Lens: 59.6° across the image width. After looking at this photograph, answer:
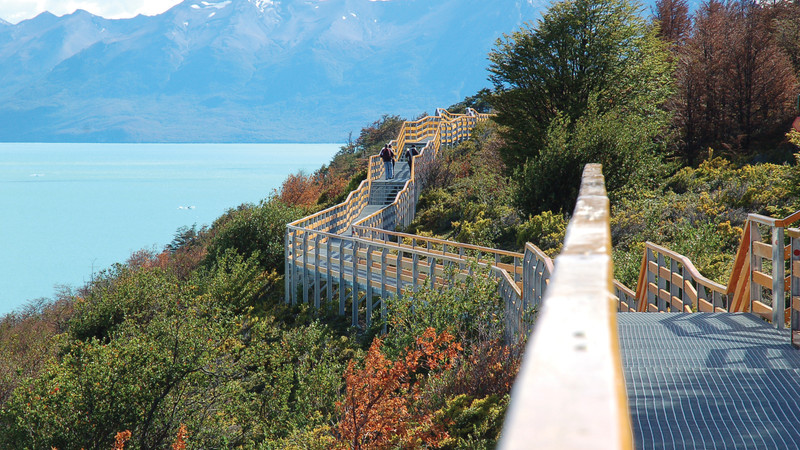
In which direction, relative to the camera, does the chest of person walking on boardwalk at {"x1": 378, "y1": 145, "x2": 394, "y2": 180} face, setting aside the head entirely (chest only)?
away from the camera

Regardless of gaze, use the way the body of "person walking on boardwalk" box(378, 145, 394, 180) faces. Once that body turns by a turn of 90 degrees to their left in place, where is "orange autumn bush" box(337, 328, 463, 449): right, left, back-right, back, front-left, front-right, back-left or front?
left
